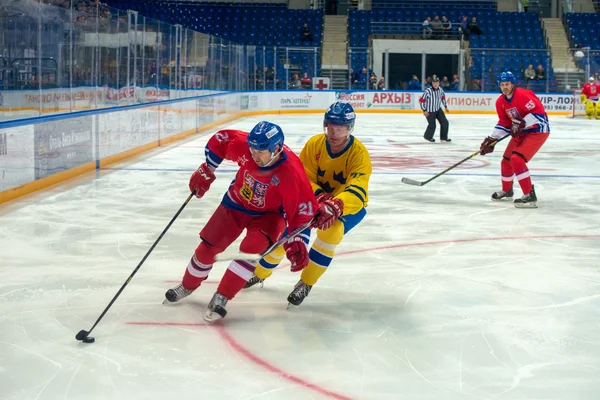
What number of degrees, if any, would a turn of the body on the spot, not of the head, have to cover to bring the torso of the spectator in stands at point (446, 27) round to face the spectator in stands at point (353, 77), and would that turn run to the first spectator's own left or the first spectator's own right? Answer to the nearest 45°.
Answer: approximately 45° to the first spectator's own right

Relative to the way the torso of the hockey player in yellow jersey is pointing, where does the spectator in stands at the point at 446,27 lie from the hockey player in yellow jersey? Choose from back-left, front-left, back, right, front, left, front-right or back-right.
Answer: back-right

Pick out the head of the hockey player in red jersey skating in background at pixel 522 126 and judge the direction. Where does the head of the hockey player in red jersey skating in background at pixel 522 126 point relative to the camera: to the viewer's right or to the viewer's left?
to the viewer's left

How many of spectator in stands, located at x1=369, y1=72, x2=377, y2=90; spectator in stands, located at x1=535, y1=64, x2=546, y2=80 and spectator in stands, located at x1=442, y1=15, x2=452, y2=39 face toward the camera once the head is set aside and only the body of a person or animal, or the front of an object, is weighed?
3

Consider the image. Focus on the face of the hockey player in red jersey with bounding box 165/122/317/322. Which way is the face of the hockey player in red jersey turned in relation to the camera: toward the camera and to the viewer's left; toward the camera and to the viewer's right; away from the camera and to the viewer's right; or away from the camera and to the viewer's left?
toward the camera and to the viewer's left

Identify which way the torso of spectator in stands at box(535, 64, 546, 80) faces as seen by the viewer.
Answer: toward the camera

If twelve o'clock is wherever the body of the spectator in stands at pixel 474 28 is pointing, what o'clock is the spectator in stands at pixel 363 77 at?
the spectator in stands at pixel 363 77 is roughly at 1 o'clock from the spectator in stands at pixel 474 28.

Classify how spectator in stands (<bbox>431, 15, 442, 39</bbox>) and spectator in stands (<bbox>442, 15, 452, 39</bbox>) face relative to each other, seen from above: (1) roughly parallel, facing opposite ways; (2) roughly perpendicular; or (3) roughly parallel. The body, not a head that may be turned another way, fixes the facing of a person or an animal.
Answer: roughly parallel

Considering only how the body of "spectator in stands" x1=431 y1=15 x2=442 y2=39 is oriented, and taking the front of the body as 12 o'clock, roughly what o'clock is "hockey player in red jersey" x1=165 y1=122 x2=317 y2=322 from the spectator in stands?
The hockey player in red jersey is roughly at 12 o'clock from the spectator in stands.

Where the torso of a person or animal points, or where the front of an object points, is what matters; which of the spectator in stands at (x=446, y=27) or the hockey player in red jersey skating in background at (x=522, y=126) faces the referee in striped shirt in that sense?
the spectator in stands

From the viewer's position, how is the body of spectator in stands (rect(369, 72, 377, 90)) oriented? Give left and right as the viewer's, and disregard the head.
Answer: facing the viewer

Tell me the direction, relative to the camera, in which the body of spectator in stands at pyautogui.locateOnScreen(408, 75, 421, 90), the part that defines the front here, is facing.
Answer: toward the camera

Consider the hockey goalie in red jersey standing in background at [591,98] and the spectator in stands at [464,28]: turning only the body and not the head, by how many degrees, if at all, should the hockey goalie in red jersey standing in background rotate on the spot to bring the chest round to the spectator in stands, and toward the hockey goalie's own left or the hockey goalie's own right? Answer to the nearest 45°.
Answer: approximately 135° to the hockey goalie's own right

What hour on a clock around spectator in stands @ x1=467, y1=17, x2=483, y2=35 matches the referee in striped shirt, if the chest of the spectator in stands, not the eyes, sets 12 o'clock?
The referee in striped shirt is roughly at 12 o'clock from the spectator in stands.

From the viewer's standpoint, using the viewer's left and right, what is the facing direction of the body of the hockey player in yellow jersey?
facing the viewer and to the left of the viewer
